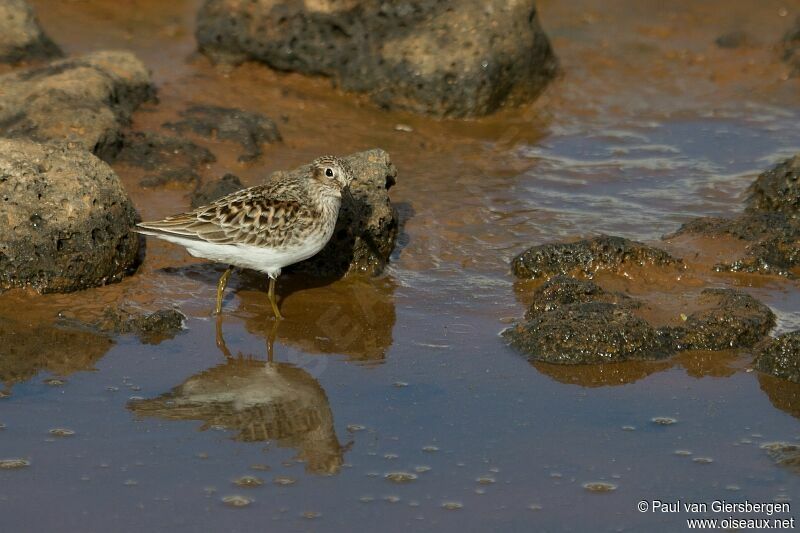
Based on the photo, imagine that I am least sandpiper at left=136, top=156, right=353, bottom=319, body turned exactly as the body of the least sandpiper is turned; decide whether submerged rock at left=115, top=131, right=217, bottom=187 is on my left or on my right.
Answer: on my left

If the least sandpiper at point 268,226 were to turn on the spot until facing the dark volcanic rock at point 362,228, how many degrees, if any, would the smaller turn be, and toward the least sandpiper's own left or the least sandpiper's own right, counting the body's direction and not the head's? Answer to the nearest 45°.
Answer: approximately 45° to the least sandpiper's own left

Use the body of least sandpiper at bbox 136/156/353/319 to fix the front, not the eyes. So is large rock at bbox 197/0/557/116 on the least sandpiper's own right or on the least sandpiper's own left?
on the least sandpiper's own left

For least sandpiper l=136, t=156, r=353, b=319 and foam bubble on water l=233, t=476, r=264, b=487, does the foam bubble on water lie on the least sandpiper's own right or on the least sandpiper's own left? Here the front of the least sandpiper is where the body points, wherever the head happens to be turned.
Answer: on the least sandpiper's own right

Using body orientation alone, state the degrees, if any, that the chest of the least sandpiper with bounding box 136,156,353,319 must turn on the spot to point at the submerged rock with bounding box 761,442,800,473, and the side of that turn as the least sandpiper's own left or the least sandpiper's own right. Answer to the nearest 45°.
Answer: approximately 45° to the least sandpiper's own right

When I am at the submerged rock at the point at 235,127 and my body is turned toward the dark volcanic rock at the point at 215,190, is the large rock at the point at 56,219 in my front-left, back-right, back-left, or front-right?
front-right

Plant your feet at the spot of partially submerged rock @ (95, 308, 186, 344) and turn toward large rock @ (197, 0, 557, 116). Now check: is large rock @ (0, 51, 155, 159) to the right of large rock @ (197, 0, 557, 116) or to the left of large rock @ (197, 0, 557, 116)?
left

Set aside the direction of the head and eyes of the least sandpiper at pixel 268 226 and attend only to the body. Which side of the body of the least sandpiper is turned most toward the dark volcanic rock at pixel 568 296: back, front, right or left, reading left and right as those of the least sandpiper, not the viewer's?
front

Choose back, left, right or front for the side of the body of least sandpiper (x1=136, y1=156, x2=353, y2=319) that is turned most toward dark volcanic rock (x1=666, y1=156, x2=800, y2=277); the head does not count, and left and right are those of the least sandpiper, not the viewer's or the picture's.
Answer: front

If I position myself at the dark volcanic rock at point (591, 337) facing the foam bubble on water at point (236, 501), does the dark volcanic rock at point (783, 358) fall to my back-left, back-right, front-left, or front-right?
back-left

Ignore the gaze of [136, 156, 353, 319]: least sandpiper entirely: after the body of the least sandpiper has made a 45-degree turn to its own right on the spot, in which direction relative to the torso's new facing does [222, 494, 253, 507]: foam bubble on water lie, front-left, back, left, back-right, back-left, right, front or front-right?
front-right

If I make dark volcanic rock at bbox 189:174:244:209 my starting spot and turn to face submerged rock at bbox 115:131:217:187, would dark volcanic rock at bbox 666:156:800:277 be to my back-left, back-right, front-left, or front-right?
back-right

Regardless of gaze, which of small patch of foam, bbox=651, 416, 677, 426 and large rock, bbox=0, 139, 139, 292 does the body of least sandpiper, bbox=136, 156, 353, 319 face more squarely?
the small patch of foam

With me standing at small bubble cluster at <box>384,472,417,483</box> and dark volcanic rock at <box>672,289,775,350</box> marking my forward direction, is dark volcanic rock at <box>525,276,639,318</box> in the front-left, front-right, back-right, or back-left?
front-left

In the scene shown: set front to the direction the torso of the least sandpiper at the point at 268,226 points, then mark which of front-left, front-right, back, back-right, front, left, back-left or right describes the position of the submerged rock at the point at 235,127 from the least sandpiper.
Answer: left

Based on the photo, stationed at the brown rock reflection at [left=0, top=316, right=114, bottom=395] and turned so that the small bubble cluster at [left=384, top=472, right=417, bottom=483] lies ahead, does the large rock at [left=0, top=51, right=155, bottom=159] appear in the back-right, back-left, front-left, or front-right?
back-left

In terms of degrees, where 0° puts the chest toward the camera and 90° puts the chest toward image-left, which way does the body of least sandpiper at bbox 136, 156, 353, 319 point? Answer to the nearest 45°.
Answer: approximately 270°
